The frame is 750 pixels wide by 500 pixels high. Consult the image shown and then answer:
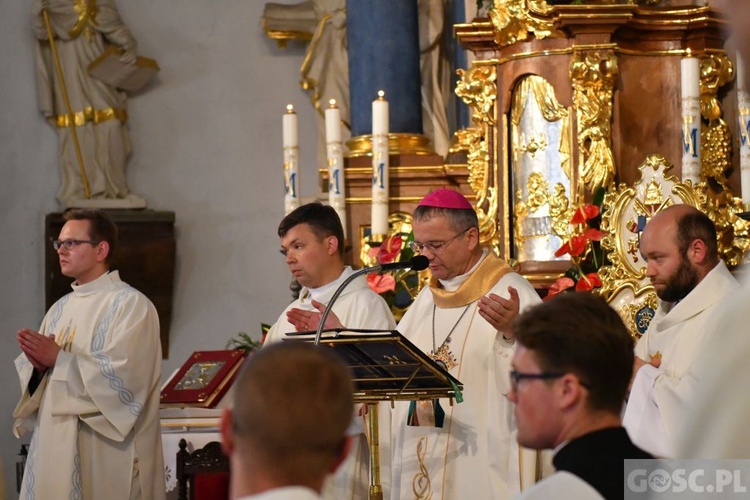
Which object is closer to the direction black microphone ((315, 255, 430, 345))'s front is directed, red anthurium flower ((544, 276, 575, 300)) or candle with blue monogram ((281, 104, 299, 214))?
the red anthurium flower

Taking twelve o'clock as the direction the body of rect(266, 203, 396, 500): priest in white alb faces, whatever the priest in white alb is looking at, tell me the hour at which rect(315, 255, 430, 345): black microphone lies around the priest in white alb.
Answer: The black microphone is roughly at 10 o'clock from the priest in white alb.

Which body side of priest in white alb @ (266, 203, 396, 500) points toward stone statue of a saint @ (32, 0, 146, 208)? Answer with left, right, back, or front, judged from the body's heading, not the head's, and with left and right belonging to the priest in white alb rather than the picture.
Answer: right

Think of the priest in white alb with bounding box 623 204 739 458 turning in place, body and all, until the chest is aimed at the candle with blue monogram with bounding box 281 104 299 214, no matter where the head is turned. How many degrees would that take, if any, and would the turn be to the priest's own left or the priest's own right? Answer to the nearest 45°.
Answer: approximately 90° to the priest's own right

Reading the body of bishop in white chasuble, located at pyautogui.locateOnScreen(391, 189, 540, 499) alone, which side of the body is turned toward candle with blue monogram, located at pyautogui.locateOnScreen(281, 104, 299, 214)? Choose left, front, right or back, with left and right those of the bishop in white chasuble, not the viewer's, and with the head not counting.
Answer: right

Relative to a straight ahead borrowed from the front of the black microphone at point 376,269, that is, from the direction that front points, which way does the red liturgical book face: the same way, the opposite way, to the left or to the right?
to the right

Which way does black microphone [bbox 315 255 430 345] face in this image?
to the viewer's right
